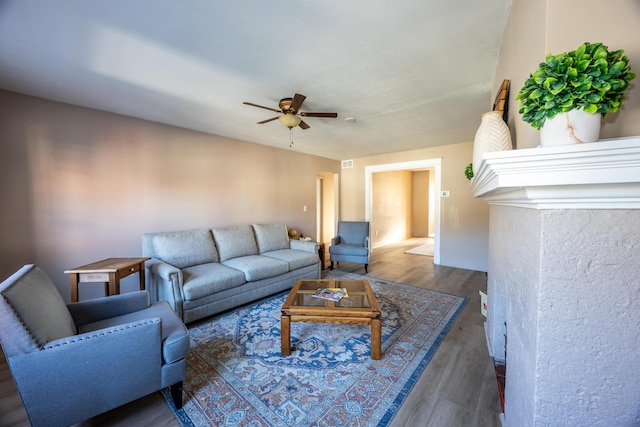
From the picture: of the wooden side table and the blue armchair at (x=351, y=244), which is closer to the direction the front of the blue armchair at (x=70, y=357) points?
the blue armchair at (x=351, y=244)

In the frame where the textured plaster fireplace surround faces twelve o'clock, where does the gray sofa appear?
The gray sofa is roughly at 12 o'clock from the textured plaster fireplace surround.

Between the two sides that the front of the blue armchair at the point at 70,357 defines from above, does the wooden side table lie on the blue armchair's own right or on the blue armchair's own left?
on the blue armchair's own left

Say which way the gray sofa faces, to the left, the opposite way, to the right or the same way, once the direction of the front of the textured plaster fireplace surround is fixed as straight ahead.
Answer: the opposite way

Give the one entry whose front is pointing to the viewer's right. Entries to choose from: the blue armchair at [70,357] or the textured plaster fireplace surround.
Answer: the blue armchair

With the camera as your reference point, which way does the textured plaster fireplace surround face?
facing to the left of the viewer

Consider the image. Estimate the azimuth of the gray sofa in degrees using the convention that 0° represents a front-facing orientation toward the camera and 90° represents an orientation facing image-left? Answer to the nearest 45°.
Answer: approximately 315°

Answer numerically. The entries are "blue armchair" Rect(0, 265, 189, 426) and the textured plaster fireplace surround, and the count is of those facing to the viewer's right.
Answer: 1

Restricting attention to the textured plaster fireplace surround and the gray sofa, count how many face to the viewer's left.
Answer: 1

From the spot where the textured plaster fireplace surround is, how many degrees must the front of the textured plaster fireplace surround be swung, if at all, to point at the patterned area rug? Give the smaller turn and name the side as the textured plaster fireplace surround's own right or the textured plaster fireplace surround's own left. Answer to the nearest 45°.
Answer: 0° — it already faces it

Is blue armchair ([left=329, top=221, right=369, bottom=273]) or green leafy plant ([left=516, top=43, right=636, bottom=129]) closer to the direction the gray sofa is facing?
the green leafy plant

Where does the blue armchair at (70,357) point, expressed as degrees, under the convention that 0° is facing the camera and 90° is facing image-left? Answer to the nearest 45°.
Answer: approximately 270°

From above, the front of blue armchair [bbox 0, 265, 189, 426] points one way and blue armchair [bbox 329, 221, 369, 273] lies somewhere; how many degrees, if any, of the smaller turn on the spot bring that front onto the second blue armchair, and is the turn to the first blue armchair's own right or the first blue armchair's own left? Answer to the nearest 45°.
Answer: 0° — it already faces it

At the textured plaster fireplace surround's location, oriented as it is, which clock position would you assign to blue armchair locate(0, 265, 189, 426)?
The blue armchair is roughly at 11 o'clock from the textured plaster fireplace surround.

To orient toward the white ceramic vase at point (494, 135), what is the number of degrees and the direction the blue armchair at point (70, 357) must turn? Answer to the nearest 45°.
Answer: approximately 45° to its right
